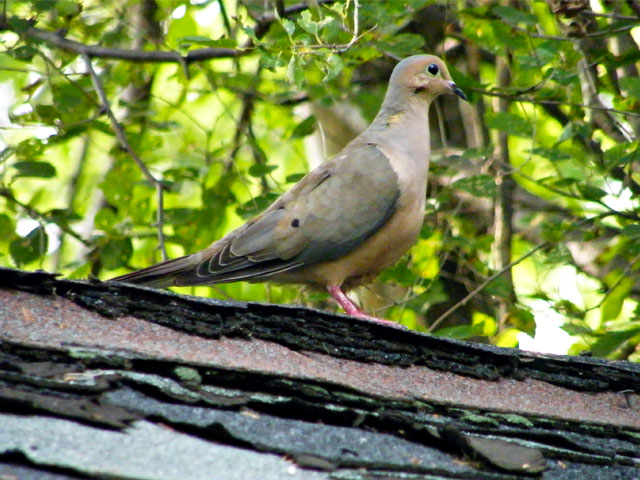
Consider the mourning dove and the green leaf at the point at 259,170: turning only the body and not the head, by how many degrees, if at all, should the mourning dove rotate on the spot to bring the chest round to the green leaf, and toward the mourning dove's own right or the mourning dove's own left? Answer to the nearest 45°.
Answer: approximately 90° to the mourning dove's own left

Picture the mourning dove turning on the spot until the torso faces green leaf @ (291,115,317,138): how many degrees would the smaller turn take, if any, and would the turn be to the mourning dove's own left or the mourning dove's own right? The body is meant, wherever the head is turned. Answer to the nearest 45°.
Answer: approximately 90° to the mourning dove's own left

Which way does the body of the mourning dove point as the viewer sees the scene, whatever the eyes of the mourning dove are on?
to the viewer's right

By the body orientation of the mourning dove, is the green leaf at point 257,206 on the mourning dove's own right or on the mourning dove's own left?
on the mourning dove's own left

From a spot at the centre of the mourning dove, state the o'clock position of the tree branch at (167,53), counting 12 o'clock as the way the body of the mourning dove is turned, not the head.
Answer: The tree branch is roughly at 8 o'clock from the mourning dove.

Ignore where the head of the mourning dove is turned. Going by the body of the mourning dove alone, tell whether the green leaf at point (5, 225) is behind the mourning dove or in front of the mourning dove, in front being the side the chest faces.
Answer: behind

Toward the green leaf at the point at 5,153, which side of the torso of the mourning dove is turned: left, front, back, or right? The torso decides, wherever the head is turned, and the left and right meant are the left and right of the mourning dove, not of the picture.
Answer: back
